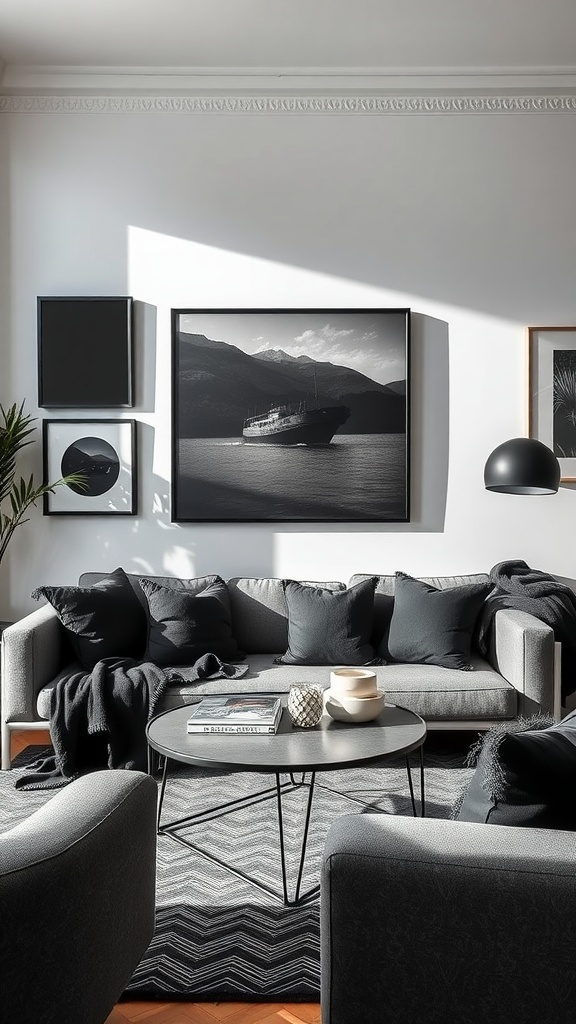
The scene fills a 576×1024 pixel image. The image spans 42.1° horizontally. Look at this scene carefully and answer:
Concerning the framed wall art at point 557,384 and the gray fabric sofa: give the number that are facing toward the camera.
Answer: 2

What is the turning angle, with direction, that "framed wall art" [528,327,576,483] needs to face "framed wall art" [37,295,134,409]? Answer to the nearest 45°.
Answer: approximately 90° to its right

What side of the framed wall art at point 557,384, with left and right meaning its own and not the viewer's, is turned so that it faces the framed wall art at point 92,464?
right

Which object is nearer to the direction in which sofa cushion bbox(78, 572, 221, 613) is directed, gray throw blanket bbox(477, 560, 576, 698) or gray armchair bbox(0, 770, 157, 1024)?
the gray armchair

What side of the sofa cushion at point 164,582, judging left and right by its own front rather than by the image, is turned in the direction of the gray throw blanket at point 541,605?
left

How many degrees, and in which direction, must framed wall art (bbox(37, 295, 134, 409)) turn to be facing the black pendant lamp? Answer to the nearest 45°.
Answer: approximately 45° to its left

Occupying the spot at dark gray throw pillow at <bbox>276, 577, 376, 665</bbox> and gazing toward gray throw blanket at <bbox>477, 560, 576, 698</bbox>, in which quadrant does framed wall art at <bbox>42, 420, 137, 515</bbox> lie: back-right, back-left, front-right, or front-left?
back-left

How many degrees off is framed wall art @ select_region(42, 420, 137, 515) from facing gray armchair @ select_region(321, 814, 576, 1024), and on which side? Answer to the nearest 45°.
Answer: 0° — it already faces it
